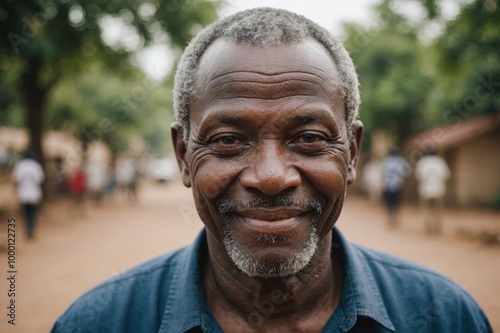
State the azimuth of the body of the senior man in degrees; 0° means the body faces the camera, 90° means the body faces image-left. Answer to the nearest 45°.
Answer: approximately 0°

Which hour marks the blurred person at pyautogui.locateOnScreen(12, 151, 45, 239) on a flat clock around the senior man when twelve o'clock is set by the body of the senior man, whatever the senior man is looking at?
The blurred person is roughly at 5 o'clock from the senior man.

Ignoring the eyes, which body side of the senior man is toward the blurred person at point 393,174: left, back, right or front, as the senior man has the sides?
back

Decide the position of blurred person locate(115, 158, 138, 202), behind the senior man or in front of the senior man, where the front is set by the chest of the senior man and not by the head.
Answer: behind

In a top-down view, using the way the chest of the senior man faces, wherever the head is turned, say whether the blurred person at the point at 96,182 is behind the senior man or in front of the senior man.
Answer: behind

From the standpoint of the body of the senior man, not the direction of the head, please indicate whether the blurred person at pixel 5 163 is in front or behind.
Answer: behind
